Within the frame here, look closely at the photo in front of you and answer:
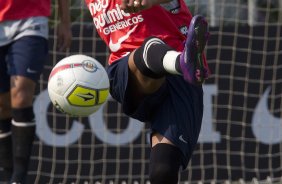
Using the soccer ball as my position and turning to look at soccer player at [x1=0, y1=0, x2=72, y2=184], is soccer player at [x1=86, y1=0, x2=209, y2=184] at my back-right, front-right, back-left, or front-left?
back-right

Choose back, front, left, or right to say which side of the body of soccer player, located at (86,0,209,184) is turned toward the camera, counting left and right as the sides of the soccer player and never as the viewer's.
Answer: front

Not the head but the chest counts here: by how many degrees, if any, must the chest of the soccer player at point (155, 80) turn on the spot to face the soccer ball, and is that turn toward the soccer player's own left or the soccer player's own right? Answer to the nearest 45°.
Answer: approximately 90° to the soccer player's own right
